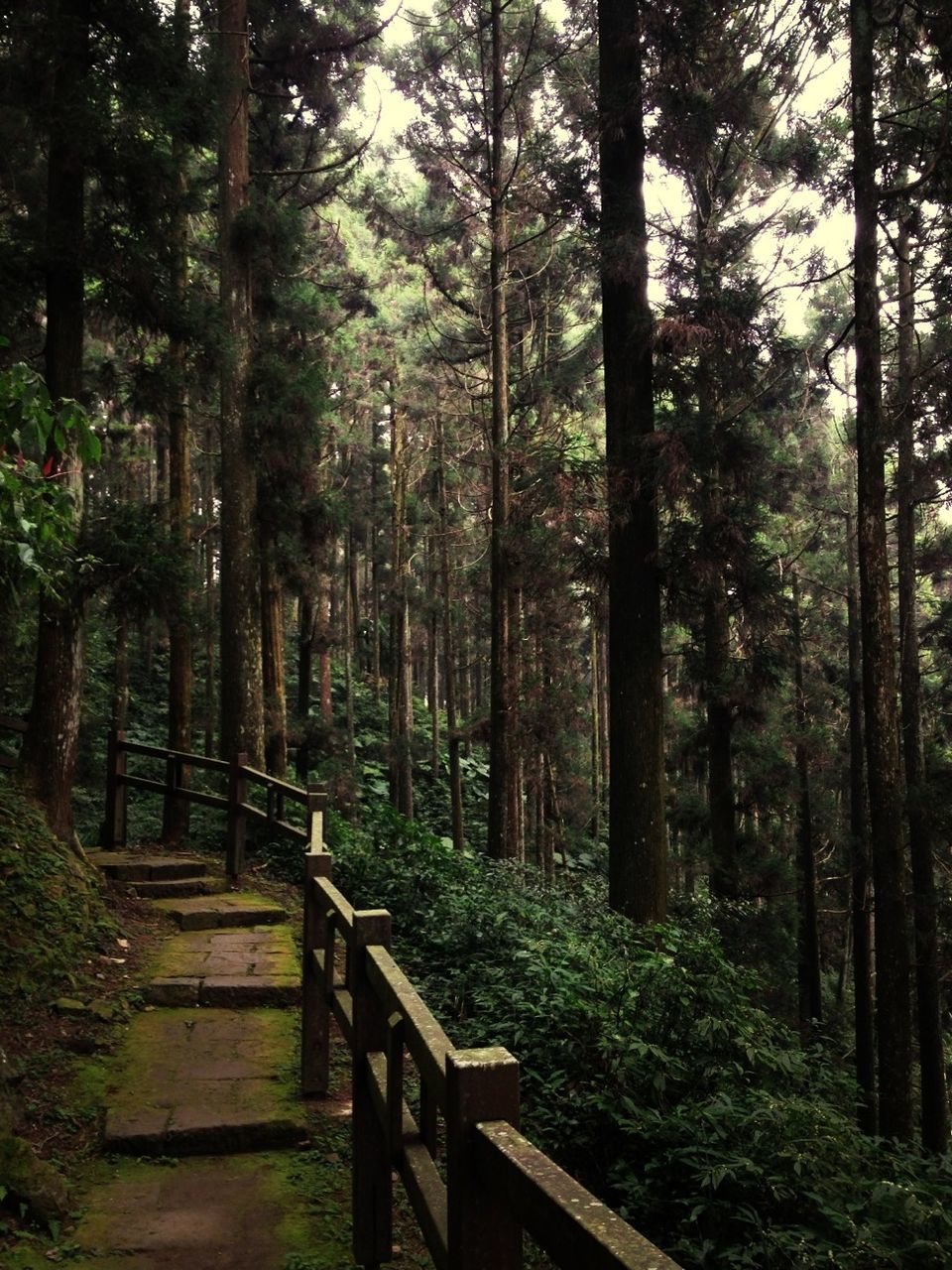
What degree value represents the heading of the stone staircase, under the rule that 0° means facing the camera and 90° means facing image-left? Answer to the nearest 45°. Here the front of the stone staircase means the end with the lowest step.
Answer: approximately 0°

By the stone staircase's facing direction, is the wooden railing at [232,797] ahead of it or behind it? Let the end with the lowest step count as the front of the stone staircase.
behind
